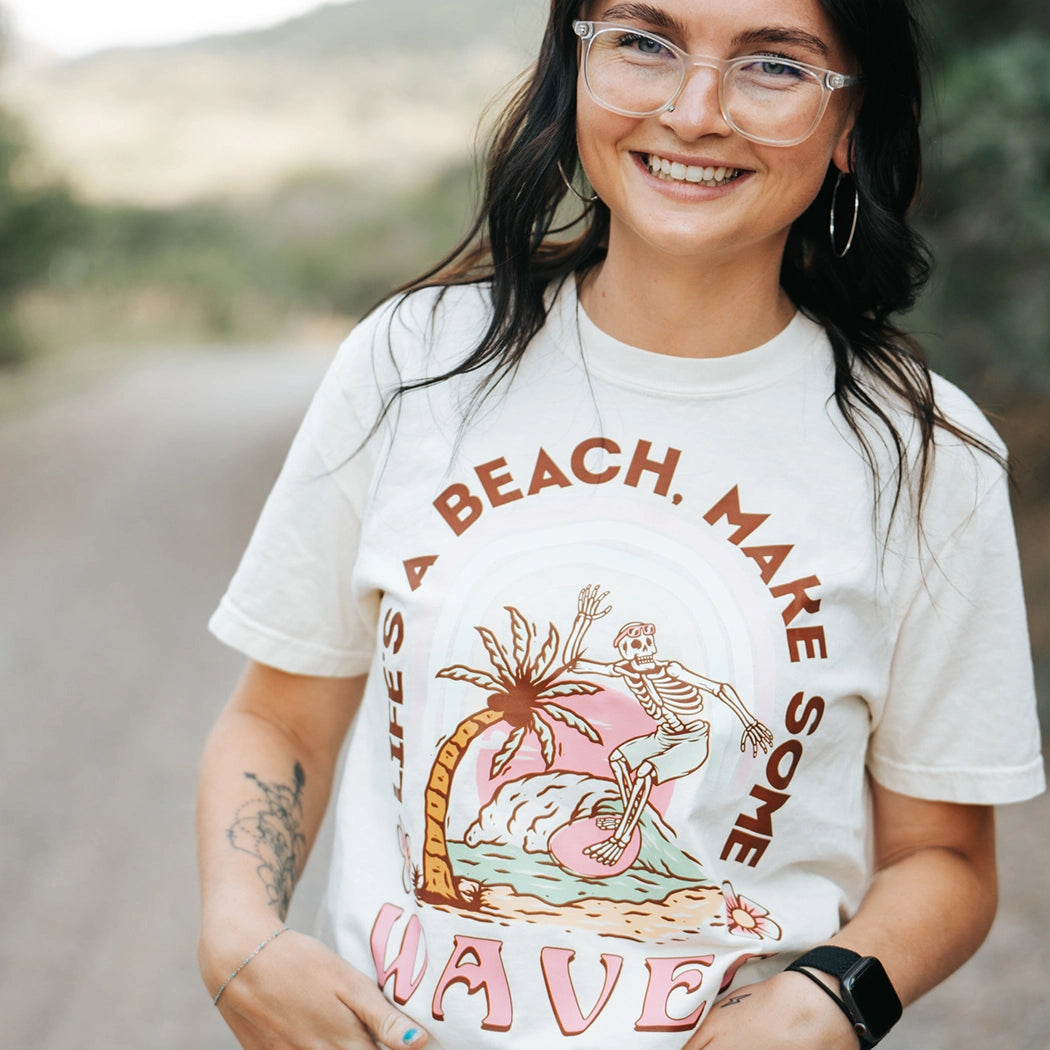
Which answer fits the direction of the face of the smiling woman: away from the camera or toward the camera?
toward the camera

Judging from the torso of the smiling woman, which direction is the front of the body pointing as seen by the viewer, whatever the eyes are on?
toward the camera
